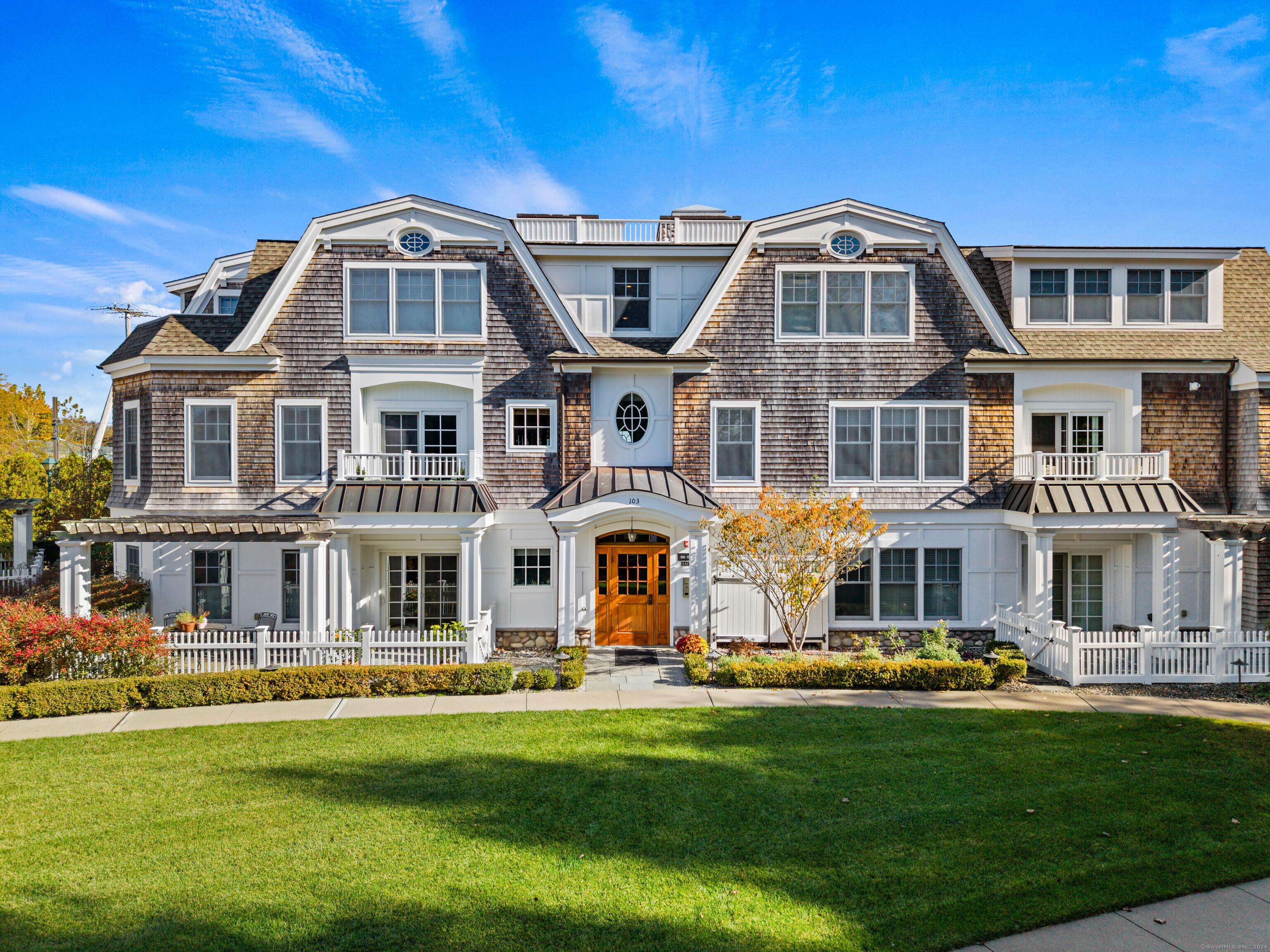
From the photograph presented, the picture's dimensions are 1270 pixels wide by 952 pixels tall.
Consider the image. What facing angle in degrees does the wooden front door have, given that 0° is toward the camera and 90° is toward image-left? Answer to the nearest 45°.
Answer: approximately 0°

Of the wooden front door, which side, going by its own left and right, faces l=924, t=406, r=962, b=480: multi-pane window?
left

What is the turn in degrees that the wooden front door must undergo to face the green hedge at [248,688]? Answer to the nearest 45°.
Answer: approximately 45° to its right

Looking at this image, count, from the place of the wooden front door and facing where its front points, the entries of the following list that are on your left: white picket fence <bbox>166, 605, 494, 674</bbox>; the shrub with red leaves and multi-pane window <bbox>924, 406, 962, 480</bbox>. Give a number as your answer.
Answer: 1
